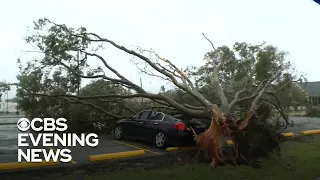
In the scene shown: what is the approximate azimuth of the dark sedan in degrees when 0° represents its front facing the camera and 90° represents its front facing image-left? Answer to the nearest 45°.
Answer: approximately 135°

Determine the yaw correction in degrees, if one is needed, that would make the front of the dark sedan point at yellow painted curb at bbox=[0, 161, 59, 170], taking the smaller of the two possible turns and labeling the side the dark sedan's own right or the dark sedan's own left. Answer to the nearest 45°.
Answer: approximately 90° to the dark sedan's own left

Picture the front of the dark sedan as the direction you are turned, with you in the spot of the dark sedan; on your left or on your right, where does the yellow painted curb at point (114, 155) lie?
on your left
